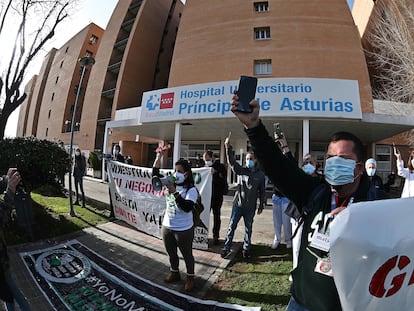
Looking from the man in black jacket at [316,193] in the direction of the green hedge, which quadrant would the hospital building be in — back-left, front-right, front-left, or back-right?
front-right

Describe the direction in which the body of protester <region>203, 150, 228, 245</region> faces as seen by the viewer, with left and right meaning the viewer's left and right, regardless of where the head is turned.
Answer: facing the viewer and to the left of the viewer

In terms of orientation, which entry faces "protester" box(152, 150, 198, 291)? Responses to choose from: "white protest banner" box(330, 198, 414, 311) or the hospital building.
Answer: the hospital building

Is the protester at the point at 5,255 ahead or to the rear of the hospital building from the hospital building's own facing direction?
ahead

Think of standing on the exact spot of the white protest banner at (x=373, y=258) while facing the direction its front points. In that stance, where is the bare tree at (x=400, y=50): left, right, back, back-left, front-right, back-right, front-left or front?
back

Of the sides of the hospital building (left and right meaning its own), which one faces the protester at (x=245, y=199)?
front

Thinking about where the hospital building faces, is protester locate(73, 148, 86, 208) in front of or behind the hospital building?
in front

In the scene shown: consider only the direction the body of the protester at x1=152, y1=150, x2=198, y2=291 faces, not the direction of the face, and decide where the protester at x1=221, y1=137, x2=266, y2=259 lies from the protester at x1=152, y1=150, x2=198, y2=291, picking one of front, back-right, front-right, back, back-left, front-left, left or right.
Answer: back

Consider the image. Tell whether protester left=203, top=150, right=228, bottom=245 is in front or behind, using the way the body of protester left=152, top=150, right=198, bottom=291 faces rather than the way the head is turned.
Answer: behind

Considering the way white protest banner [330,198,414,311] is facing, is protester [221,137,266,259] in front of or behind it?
behind

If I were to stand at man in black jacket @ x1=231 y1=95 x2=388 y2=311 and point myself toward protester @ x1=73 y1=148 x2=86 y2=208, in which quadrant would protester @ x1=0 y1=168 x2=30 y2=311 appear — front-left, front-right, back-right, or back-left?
front-left

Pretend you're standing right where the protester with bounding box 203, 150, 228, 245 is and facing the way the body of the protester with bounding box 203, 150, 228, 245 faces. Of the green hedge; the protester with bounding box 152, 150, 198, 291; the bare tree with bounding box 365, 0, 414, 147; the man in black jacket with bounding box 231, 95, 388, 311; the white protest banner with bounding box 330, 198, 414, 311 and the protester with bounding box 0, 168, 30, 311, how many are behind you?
1

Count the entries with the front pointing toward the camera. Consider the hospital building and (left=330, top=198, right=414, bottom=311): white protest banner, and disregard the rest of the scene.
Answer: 2

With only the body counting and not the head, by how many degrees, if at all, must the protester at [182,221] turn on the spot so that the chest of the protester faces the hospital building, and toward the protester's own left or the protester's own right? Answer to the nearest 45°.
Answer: approximately 135° to the protester's own right

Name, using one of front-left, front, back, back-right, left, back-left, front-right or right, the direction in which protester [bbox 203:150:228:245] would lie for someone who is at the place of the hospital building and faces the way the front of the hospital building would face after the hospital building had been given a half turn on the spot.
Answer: back

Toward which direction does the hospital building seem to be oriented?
toward the camera
